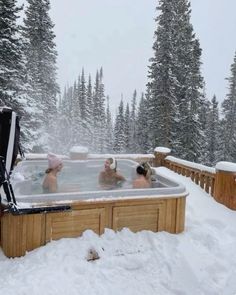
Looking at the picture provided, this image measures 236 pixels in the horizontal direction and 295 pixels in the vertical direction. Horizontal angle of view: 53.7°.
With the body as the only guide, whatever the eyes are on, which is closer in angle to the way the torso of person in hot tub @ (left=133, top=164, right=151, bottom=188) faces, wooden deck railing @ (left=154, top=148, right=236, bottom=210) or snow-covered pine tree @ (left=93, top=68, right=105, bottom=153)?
the snow-covered pine tree

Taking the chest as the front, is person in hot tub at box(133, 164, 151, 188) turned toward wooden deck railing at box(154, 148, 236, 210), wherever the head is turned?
no

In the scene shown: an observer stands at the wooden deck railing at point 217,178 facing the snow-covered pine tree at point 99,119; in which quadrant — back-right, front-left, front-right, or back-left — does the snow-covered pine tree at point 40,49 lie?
front-left

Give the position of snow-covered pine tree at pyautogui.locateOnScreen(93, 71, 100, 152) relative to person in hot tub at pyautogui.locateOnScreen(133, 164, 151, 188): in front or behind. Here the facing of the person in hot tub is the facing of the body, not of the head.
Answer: in front

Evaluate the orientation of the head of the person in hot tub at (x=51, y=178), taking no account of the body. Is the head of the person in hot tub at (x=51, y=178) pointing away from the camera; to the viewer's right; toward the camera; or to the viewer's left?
to the viewer's right

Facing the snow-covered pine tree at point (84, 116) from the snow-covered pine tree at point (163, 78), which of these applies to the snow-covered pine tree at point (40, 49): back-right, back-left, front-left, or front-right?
front-left
